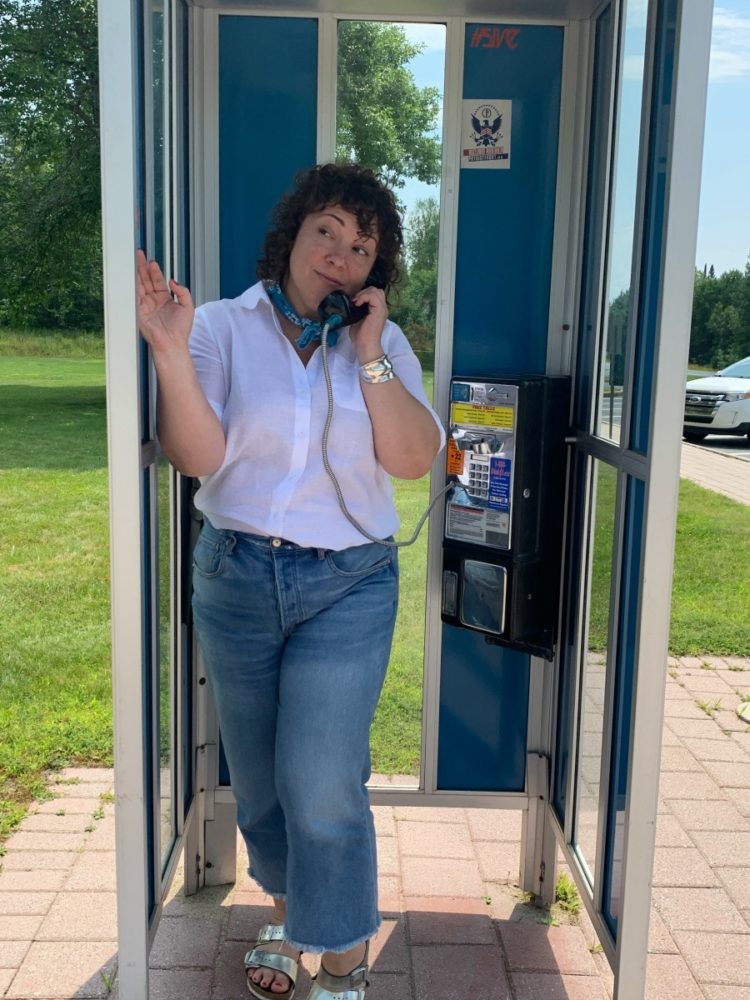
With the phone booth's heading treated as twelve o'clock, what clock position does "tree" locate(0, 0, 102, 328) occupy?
The tree is roughly at 5 o'clock from the phone booth.

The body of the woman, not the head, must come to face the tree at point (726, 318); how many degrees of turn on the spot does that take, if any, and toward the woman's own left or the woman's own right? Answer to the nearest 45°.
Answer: approximately 135° to the woman's own left

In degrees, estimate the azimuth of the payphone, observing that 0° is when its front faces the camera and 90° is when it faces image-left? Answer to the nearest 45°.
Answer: approximately 45°

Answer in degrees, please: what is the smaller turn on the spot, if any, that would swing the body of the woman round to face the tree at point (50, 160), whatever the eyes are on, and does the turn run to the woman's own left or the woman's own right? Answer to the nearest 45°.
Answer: approximately 180°

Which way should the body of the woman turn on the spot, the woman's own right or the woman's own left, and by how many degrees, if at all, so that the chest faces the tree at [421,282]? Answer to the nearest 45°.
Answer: approximately 180°

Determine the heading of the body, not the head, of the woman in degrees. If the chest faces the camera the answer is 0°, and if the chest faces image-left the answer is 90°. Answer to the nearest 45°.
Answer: approximately 0°

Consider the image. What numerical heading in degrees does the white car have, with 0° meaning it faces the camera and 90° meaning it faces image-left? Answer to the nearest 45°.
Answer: approximately 45°
